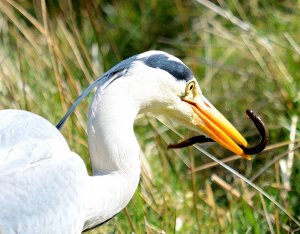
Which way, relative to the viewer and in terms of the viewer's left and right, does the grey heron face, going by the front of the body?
facing to the right of the viewer
